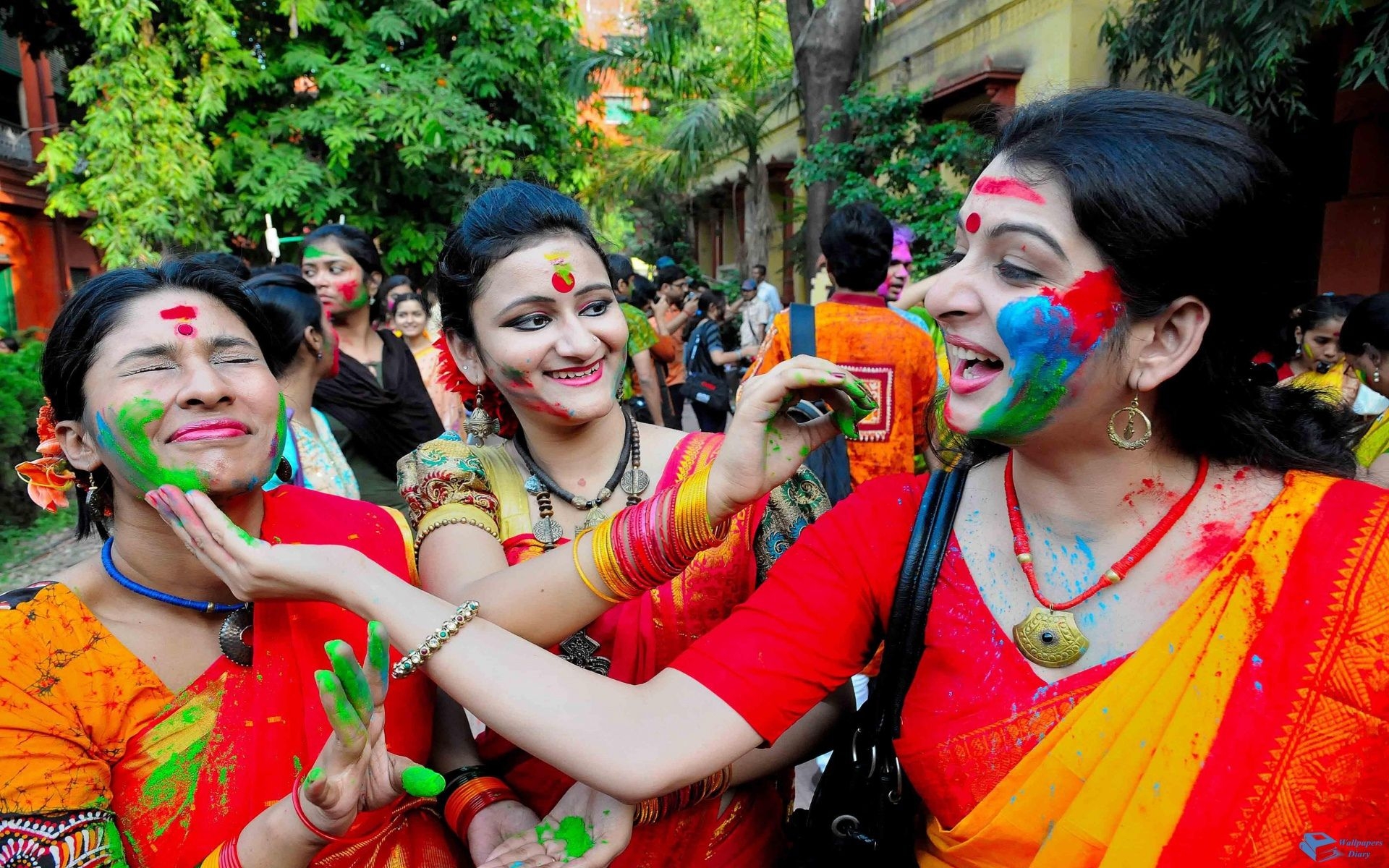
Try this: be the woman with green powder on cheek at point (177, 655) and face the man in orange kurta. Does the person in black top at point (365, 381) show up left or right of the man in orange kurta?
left

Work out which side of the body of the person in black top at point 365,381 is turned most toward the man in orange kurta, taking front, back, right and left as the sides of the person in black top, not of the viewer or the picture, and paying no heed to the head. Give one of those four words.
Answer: left

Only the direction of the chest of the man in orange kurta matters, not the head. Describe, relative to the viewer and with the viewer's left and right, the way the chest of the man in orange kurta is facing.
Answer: facing away from the viewer

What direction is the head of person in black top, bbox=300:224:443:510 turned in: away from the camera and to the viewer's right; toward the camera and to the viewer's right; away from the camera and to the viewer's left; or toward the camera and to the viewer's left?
toward the camera and to the viewer's left

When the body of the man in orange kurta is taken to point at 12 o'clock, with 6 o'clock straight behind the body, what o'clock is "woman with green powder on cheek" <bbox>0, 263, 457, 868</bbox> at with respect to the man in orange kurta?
The woman with green powder on cheek is roughly at 7 o'clock from the man in orange kurta.

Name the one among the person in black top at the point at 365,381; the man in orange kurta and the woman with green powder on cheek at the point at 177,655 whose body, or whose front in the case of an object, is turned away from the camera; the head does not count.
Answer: the man in orange kurta

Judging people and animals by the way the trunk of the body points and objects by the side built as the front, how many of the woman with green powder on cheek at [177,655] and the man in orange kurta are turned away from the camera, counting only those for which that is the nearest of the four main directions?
1

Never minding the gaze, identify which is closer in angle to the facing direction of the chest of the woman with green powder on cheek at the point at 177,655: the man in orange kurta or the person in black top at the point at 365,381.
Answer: the man in orange kurta

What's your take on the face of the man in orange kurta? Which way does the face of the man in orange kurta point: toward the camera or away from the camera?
away from the camera

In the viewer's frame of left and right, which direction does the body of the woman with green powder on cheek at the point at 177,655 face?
facing the viewer and to the right of the viewer

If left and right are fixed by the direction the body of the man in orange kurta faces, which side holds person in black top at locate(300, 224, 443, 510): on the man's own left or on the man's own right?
on the man's own left

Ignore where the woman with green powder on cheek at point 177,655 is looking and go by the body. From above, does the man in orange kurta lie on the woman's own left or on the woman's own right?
on the woman's own left

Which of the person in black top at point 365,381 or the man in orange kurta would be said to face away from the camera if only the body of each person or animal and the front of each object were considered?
the man in orange kurta
